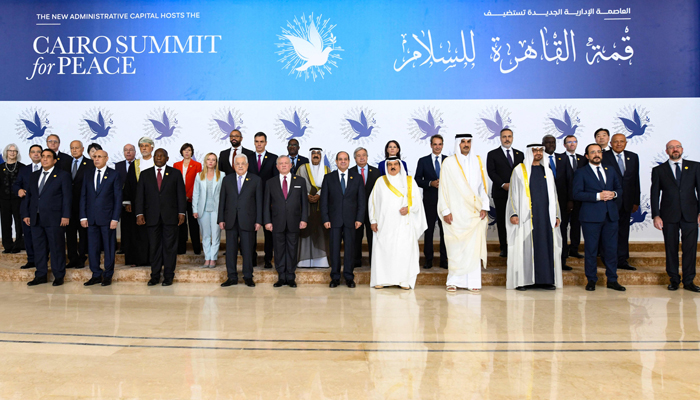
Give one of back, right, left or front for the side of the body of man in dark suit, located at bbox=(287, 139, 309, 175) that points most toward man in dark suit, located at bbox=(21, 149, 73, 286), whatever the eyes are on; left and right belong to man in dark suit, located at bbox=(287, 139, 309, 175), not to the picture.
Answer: right

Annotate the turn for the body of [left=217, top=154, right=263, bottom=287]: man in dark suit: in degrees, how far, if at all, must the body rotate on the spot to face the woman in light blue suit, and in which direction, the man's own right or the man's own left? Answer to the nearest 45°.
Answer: approximately 135° to the man's own right

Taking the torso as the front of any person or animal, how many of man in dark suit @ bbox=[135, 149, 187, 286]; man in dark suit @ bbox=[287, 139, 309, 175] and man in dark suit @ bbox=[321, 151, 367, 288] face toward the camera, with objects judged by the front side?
3

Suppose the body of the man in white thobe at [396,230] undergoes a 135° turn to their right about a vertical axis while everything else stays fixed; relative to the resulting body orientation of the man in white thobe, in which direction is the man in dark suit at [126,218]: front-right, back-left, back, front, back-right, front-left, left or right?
front-left

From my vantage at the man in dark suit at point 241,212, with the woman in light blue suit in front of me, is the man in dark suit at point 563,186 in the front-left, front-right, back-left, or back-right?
back-right

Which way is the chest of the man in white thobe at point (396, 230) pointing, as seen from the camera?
toward the camera

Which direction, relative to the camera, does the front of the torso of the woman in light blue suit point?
toward the camera

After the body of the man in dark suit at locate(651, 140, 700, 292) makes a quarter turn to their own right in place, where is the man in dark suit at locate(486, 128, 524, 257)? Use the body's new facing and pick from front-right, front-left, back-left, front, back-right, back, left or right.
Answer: front

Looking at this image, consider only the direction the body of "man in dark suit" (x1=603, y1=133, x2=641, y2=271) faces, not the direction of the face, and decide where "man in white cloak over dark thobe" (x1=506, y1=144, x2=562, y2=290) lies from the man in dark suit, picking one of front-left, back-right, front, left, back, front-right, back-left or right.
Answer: front-right

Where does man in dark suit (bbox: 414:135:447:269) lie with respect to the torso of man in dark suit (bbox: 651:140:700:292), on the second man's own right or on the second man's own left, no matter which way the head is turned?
on the second man's own right

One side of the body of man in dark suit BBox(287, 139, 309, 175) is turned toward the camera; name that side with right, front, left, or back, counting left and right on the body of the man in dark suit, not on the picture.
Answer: front

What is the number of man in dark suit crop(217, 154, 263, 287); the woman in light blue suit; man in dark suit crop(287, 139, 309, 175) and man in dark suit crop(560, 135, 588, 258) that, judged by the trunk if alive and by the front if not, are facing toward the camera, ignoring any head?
4
